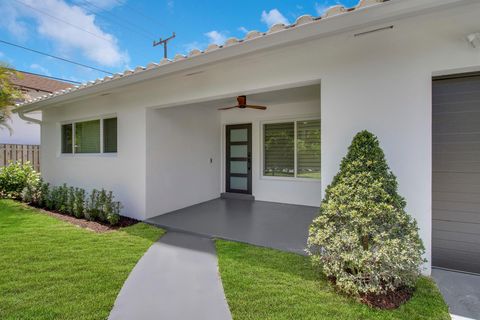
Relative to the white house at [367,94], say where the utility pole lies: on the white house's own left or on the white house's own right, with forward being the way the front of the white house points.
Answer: on the white house's own right

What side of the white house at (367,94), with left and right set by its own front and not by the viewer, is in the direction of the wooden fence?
right

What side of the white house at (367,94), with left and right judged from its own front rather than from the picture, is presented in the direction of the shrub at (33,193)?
right

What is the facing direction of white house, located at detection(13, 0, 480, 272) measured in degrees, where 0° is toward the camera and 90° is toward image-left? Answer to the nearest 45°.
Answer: approximately 45°

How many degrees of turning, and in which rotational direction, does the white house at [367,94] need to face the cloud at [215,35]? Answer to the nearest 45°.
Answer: approximately 135° to its right

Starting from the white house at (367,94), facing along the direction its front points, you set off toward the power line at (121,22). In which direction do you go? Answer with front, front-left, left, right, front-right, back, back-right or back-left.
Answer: right

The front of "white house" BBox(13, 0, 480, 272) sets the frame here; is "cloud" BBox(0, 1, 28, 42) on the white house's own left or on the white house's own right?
on the white house's own right

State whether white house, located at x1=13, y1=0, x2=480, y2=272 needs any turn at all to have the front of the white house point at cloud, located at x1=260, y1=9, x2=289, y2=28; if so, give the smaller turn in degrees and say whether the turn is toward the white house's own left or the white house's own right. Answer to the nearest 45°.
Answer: approximately 135° to the white house's own right

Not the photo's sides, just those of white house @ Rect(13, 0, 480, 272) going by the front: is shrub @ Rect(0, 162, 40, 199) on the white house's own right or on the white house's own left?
on the white house's own right

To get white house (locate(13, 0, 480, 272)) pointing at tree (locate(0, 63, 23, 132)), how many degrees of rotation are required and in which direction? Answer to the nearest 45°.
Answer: approximately 90° to its right

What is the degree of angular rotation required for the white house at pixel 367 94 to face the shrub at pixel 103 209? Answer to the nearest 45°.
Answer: approximately 90° to its right
